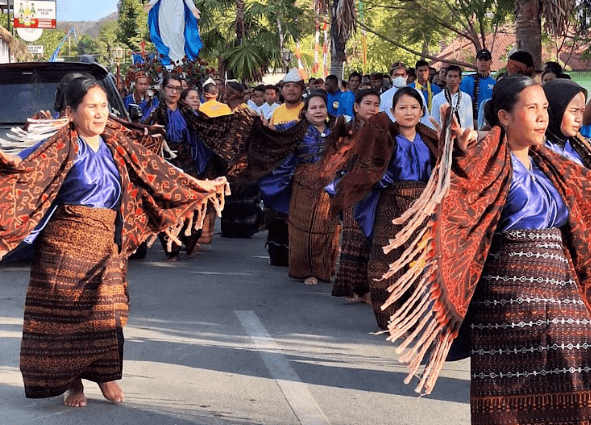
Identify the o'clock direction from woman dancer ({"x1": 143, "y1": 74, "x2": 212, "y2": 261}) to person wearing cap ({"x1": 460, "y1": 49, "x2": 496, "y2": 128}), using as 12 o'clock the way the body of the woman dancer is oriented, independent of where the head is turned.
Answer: The person wearing cap is roughly at 9 o'clock from the woman dancer.

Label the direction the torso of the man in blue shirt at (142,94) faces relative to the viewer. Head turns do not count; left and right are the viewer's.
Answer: facing the viewer

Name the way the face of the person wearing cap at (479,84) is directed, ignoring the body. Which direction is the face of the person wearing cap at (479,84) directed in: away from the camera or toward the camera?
toward the camera

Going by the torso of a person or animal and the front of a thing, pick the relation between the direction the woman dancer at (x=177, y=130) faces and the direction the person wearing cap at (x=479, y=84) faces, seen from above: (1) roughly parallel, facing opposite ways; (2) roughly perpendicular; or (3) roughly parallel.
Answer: roughly parallel

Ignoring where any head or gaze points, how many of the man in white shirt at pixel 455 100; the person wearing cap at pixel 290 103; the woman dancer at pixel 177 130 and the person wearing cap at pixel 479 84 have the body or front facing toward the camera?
4

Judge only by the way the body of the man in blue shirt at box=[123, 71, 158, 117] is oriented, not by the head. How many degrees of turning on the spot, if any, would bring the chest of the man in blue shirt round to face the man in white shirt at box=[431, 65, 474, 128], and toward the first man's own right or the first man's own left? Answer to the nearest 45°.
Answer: approximately 45° to the first man's own left

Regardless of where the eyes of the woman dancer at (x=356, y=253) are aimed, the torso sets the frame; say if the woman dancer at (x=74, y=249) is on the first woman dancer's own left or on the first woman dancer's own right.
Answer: on the first woman dancer's own right

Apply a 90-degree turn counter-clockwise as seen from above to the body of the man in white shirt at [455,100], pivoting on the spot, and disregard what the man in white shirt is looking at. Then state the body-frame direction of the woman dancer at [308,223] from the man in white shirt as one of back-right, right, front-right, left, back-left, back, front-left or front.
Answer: back-right

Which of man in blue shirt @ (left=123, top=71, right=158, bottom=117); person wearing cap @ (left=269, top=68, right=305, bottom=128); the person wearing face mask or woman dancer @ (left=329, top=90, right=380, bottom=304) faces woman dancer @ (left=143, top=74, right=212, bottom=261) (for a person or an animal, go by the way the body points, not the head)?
the man in blue shirt

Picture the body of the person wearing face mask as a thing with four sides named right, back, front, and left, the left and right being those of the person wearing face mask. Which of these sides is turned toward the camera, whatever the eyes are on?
front
